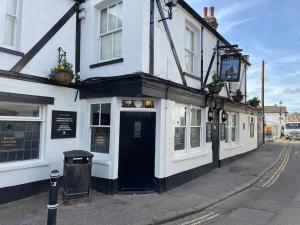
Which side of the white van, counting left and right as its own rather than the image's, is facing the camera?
front

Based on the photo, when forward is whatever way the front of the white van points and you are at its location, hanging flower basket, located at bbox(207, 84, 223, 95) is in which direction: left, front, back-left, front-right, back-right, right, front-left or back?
front

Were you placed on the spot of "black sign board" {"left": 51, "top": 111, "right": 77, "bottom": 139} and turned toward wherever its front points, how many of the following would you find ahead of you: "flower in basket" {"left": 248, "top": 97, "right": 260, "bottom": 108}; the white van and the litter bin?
1

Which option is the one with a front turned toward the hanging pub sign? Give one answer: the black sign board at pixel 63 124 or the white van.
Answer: the white van

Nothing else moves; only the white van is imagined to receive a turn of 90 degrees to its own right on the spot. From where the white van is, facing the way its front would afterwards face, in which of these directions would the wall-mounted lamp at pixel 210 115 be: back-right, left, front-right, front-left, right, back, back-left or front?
left

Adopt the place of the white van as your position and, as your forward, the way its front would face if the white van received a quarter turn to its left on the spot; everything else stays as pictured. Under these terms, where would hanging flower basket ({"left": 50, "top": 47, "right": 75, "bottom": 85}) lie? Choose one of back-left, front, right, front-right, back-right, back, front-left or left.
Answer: right

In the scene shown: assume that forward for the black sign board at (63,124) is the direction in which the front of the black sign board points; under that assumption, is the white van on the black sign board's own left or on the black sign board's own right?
on the black sign board's own left

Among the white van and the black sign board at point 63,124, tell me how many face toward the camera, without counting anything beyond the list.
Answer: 2

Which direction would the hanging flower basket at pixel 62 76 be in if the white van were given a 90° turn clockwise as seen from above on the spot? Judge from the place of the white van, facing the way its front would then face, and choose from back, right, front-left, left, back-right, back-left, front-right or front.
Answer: left

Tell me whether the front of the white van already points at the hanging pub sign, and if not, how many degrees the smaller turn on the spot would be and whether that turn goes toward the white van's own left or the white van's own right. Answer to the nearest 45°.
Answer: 0° — it already faces it

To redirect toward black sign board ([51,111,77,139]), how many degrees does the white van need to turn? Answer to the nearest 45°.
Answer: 0° — it already faces it

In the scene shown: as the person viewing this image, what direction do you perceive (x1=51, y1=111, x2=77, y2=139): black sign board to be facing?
facing the viewer

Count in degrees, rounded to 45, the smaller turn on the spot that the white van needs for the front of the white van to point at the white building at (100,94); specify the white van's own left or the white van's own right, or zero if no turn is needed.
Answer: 0° — it already faces it

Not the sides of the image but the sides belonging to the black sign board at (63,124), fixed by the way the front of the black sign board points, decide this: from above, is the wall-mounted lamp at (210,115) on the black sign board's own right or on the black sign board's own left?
on the black sign board's own left
